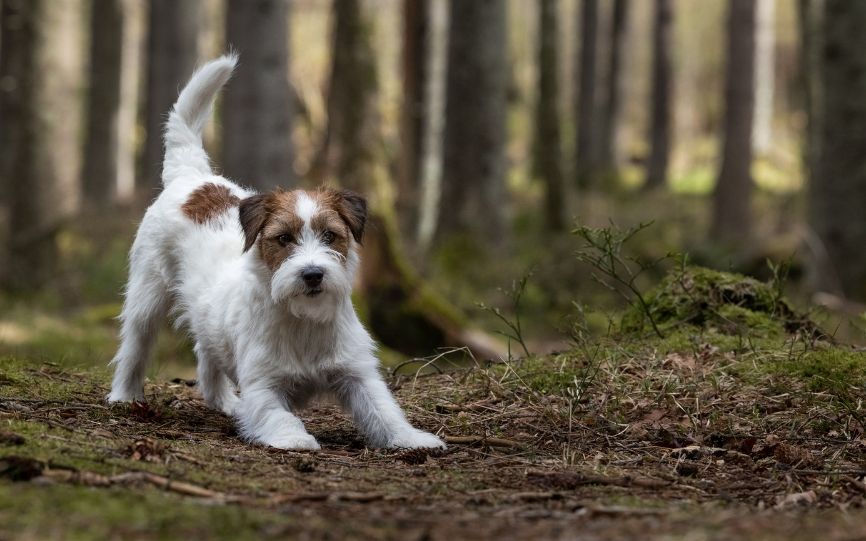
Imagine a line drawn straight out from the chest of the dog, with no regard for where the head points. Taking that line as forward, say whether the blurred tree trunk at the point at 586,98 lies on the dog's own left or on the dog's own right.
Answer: on the dog's own left

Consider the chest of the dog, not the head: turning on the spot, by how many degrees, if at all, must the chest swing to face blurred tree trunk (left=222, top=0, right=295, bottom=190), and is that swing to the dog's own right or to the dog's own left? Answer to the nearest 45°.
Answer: approximately 135° to the dog's own left

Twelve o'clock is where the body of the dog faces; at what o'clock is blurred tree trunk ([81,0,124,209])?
The blurred tree trunk is roughly at 7 o'clock from the dog.

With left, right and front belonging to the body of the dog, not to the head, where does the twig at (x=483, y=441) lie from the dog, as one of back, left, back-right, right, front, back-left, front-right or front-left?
front

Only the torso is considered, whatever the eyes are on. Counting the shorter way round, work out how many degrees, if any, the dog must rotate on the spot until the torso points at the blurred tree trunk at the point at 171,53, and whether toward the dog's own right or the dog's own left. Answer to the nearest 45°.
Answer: approximately 135° to the dog's own left

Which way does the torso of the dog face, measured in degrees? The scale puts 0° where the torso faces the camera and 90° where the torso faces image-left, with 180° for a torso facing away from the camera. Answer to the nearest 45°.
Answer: approximately 315°

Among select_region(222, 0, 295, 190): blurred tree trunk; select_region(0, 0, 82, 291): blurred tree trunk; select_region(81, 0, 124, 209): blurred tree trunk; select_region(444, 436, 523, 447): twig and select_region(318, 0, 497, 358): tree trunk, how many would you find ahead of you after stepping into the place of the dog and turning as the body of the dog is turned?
1

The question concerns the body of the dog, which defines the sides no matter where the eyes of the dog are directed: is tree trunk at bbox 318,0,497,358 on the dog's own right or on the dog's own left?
on the dog's own left

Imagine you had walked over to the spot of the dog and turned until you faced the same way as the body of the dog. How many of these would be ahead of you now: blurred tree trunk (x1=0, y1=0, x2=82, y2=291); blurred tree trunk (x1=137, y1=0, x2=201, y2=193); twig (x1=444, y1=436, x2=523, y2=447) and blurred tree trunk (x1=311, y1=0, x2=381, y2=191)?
1

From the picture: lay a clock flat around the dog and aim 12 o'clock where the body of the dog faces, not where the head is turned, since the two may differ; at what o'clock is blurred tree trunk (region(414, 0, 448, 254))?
The blurred tree trunk is roughly at 8 o'clock from the dog.

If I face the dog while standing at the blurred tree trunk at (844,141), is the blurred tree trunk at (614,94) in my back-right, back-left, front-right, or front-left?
back-right

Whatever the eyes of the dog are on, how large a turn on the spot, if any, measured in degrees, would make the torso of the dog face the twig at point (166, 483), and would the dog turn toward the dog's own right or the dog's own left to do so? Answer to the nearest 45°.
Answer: approximately 45° to the dog's own right

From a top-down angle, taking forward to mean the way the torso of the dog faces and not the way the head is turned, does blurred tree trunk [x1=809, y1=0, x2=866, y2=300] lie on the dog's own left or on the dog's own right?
on the dog's own left

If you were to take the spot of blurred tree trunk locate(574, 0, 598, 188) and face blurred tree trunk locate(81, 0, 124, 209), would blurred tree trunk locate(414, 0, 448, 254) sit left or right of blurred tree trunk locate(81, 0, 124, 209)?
left

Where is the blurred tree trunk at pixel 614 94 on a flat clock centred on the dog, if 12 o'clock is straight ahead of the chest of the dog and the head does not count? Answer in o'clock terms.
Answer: The blurred tree trunk is roughly at 8 o'clock from the dog.

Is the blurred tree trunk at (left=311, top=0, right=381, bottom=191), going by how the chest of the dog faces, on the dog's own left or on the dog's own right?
on the dog's own left

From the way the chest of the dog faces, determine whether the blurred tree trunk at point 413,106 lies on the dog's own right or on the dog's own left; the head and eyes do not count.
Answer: on the dog's own left
